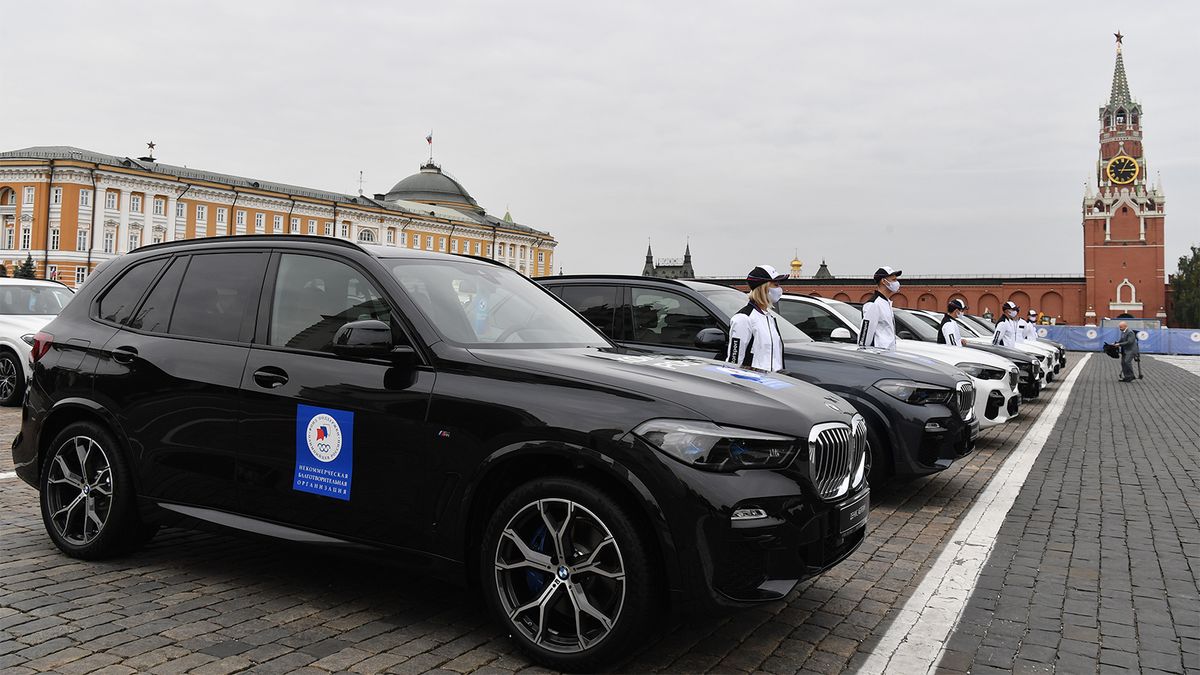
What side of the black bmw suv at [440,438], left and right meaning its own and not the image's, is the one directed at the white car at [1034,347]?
left

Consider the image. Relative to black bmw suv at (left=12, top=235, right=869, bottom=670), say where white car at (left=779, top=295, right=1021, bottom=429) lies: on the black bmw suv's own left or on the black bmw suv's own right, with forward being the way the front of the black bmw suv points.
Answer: on the black bmw suv's own left

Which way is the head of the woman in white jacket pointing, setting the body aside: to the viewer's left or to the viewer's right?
to the viewer's right

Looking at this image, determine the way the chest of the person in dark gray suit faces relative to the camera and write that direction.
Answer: to the viewer's left

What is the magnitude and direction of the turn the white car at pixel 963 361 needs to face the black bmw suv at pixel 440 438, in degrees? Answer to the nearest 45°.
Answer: approximately 45° to its right

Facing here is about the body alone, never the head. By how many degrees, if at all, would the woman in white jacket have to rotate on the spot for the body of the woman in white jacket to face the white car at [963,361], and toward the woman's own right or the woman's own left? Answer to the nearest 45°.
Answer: approximately 90° to the woman's own left

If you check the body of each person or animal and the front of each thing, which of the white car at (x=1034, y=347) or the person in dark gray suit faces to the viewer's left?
the person in dark gray suit

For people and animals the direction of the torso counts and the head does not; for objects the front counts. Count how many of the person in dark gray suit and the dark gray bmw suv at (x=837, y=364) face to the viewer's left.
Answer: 1

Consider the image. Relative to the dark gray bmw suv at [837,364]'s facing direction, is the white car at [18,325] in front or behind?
behind

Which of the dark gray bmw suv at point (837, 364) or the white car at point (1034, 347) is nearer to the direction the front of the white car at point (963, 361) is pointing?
the dark gray bmw suv

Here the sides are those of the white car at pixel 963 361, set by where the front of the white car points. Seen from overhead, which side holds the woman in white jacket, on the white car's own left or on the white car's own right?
on the white car's own right
